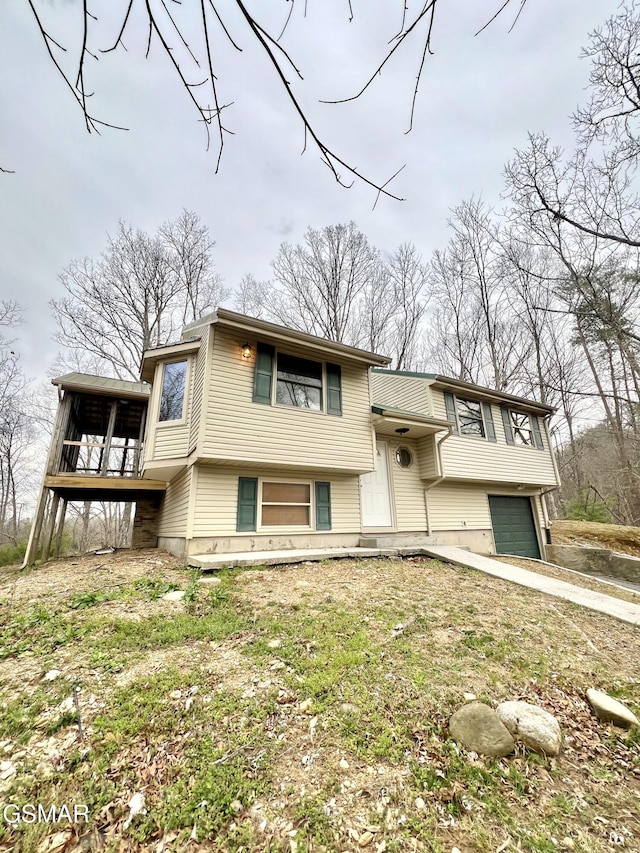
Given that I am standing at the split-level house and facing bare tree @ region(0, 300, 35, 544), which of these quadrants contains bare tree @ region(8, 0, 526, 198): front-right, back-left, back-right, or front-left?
back-left

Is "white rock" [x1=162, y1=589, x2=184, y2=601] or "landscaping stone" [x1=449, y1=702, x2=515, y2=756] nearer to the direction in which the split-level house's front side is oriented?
the landscaping stone

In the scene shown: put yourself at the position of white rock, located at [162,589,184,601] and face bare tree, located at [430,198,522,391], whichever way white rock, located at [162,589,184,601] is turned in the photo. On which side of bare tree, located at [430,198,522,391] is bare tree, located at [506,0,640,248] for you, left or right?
right

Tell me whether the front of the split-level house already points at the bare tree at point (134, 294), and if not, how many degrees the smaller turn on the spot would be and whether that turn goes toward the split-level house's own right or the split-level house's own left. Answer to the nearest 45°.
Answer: approximately 180°
